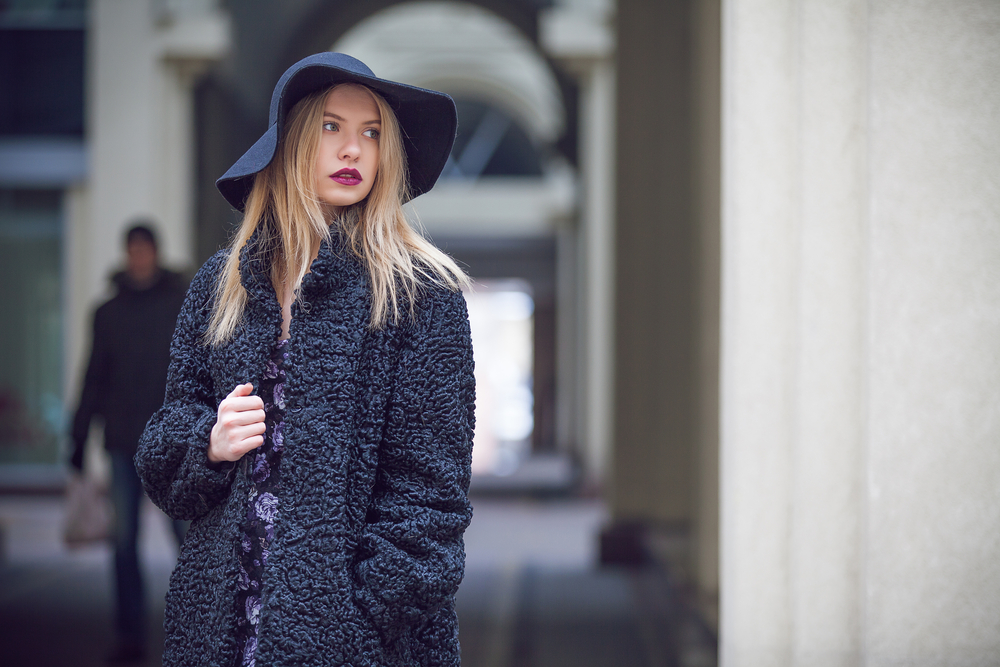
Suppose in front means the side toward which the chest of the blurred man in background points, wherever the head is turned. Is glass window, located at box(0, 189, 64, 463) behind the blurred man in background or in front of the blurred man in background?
behind

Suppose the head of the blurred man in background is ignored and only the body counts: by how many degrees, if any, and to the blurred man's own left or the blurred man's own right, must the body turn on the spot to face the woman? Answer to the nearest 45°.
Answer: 0° — they already face them

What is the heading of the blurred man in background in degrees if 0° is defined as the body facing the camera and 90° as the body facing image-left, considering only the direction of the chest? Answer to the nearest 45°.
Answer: approximately 0°

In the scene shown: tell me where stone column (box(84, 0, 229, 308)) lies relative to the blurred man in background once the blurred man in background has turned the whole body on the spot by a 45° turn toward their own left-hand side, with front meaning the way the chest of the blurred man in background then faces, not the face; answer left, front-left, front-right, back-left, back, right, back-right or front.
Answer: back-left

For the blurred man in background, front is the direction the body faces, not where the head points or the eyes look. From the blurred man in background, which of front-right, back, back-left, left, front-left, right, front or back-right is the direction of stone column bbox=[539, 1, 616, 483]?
back-left

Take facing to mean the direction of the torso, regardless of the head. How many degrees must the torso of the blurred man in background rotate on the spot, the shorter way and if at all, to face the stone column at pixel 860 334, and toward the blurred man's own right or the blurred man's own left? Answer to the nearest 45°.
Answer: approximately 45° to the blurred man's own left

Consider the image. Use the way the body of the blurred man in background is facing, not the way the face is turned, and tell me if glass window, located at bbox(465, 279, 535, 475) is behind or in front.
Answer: behind

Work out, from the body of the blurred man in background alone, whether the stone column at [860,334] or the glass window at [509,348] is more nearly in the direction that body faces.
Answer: the stone column
